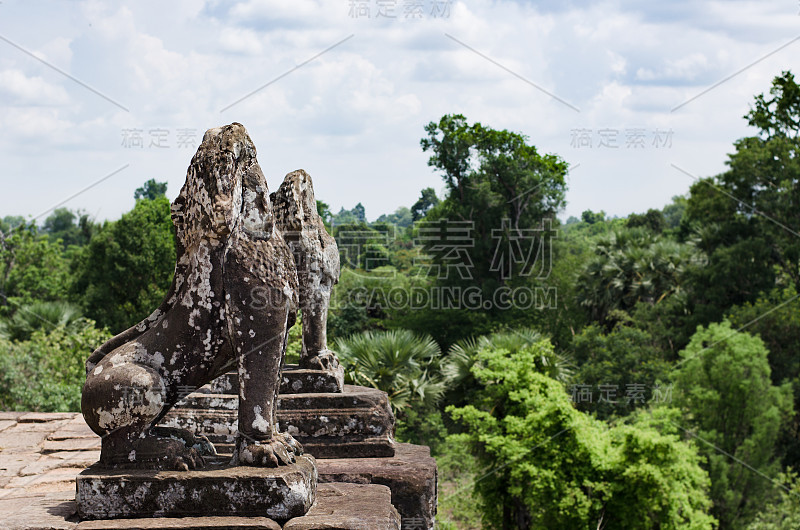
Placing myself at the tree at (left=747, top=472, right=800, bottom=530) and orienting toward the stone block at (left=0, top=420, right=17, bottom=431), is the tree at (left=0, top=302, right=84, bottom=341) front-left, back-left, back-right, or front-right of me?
front-right

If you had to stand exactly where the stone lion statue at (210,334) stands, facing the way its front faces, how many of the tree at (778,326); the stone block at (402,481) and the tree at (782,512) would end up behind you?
0

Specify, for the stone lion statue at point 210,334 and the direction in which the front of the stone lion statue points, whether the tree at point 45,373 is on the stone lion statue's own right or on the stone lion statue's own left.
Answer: on the stone lion statue's own left

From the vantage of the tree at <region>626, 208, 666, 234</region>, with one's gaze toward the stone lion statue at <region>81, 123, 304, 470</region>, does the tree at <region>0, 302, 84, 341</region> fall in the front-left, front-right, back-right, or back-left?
front-right

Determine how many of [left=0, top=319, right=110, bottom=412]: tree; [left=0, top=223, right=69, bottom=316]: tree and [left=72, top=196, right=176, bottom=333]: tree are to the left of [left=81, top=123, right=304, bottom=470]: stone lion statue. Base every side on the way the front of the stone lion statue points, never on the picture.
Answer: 3

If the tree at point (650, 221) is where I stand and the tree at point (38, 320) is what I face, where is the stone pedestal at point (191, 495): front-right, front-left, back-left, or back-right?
front-left

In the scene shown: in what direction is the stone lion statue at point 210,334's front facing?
to the viewer's right

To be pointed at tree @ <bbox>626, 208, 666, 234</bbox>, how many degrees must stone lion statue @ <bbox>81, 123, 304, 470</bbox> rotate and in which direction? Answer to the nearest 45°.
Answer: approximately 45° to its left

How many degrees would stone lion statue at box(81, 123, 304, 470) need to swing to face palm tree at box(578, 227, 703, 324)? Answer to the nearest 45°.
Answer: approximately 45° to its left

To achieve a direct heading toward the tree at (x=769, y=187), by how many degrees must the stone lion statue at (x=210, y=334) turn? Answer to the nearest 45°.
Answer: approximately 45° to its left

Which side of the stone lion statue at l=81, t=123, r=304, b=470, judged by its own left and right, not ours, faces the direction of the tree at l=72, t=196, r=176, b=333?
left

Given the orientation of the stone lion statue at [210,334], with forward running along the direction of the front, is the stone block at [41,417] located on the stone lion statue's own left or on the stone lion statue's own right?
on the stone lion statue's own left

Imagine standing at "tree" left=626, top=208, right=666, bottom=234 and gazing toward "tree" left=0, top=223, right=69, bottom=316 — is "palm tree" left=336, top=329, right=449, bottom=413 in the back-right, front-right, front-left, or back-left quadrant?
front-left

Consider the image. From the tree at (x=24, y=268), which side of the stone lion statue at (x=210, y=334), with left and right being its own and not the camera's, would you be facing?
left

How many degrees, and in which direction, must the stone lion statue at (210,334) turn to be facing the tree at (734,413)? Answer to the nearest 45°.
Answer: approximately 45° to its left
